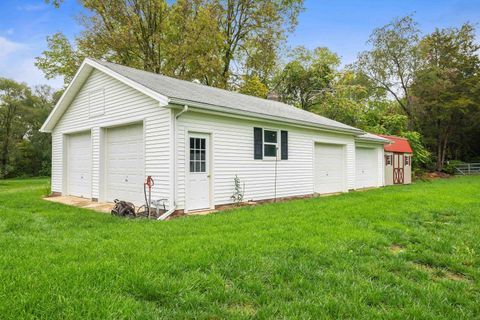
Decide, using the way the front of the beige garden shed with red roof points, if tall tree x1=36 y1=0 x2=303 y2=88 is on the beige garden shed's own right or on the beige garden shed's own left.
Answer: on the beige garden shed's own right

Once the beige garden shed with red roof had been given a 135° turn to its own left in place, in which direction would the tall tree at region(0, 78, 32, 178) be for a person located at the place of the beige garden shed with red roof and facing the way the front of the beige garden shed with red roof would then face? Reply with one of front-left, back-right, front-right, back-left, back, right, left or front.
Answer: back-left

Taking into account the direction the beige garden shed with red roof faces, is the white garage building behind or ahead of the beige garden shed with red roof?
ahead

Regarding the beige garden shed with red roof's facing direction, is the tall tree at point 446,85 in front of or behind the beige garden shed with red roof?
behind

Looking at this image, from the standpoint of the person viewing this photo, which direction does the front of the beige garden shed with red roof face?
facing the viewer

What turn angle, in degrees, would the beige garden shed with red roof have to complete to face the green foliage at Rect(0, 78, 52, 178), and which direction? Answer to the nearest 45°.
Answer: approximately 90° to its right

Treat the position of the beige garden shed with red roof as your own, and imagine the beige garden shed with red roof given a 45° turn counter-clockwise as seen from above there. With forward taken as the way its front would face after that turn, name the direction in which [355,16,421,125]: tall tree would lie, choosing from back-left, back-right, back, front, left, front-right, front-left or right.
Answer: back-left

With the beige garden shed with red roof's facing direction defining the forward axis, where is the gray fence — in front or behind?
behind
